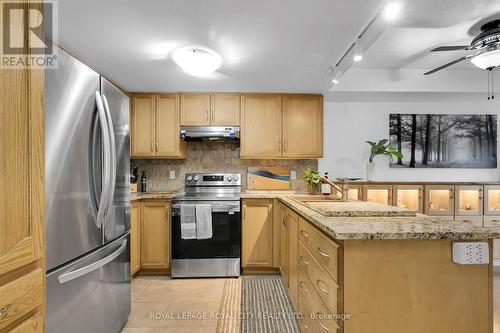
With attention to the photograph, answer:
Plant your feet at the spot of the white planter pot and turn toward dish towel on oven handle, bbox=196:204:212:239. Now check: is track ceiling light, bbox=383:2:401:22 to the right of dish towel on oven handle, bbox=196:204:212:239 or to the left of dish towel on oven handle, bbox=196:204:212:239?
left

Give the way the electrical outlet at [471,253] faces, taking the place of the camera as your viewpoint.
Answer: facing the viewer

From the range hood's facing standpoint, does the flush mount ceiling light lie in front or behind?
in front

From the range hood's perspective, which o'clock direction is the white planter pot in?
The white planter pot is roughly at 9 o'clock from the range hood.

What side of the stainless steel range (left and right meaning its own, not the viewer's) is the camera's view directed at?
front

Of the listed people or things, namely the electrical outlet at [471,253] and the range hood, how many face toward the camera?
2

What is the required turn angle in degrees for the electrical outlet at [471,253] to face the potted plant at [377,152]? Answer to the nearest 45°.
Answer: approximately 180°

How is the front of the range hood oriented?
toward the camera

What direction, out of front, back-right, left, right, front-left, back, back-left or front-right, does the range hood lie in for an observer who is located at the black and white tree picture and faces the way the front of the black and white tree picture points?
front-right

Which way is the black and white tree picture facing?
toward the camera

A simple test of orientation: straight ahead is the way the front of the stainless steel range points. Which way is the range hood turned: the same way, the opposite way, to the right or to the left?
the same way

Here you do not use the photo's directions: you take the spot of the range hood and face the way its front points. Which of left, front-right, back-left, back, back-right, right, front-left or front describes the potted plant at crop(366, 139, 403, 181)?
left

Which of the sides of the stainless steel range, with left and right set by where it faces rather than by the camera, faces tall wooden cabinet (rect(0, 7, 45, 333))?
front
